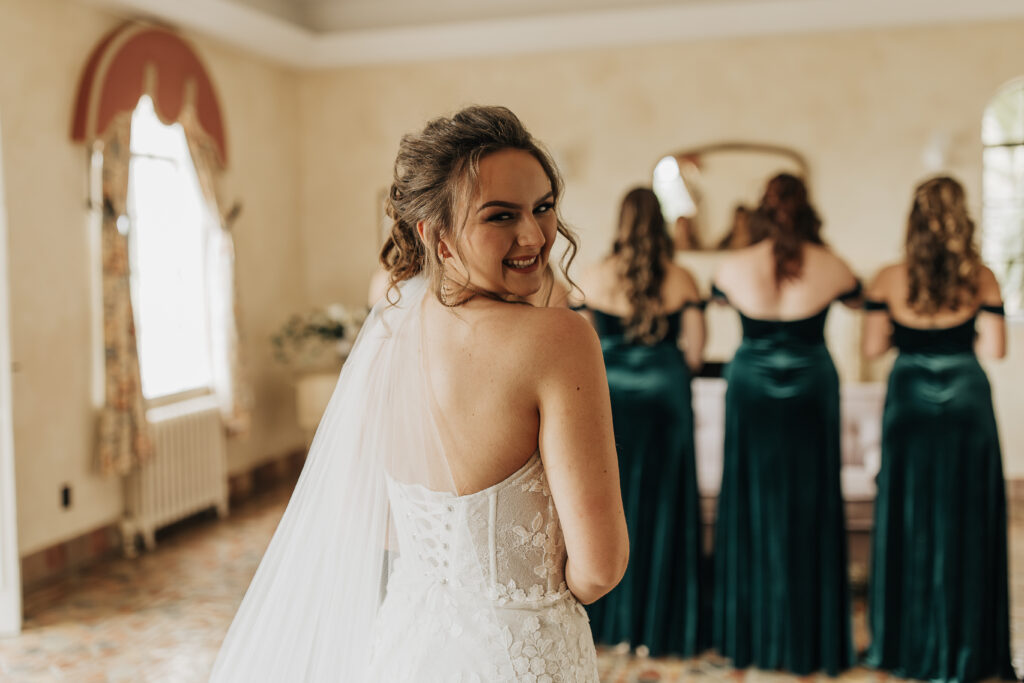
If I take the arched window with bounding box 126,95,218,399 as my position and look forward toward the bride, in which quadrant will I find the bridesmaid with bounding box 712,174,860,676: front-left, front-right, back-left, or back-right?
front-left

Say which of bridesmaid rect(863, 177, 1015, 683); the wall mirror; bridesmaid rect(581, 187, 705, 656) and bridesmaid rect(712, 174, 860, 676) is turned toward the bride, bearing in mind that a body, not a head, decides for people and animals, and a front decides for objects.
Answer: the wall mirror

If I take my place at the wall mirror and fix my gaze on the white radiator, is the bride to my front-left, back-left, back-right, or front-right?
front-left

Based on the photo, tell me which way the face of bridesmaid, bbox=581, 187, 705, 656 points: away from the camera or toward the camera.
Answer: away from the camera

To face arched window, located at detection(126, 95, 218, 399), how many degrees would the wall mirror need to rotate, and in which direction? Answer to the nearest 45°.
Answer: approximately 45° to its right

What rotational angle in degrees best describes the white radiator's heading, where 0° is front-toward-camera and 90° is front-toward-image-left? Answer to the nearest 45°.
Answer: approximately 315°

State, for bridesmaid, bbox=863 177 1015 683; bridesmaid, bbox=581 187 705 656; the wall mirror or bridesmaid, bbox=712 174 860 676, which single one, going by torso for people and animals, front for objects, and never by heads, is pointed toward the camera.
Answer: the wall mirror

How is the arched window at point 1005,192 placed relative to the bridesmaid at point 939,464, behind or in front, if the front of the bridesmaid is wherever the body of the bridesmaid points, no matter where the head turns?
in front

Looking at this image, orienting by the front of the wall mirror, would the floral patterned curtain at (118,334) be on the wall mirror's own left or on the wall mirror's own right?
on the wall mirror's own right

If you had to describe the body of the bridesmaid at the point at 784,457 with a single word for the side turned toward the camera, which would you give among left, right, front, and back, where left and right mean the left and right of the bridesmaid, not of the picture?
back

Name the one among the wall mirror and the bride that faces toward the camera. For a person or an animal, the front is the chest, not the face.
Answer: the wall mirror

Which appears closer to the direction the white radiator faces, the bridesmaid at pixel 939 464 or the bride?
the bridesmaid

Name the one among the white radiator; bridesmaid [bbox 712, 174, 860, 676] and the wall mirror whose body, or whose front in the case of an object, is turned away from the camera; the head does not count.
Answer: the bridesmaid

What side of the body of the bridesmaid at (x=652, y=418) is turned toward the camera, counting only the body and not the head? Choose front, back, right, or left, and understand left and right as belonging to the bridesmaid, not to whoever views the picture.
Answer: back

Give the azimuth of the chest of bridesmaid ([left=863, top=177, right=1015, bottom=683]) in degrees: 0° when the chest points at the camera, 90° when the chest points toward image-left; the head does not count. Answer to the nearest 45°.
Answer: approximately 180°

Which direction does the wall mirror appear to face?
toward the camera

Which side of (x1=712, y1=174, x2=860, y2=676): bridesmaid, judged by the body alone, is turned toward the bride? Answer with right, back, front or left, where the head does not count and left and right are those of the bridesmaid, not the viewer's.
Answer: back

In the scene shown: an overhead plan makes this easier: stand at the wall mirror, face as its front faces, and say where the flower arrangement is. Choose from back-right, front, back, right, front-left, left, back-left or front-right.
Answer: right

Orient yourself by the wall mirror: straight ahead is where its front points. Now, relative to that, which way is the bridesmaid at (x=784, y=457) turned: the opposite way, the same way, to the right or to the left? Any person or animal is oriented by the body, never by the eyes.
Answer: the opposite way

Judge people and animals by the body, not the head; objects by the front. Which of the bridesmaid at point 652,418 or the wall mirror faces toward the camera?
the wall mirror
